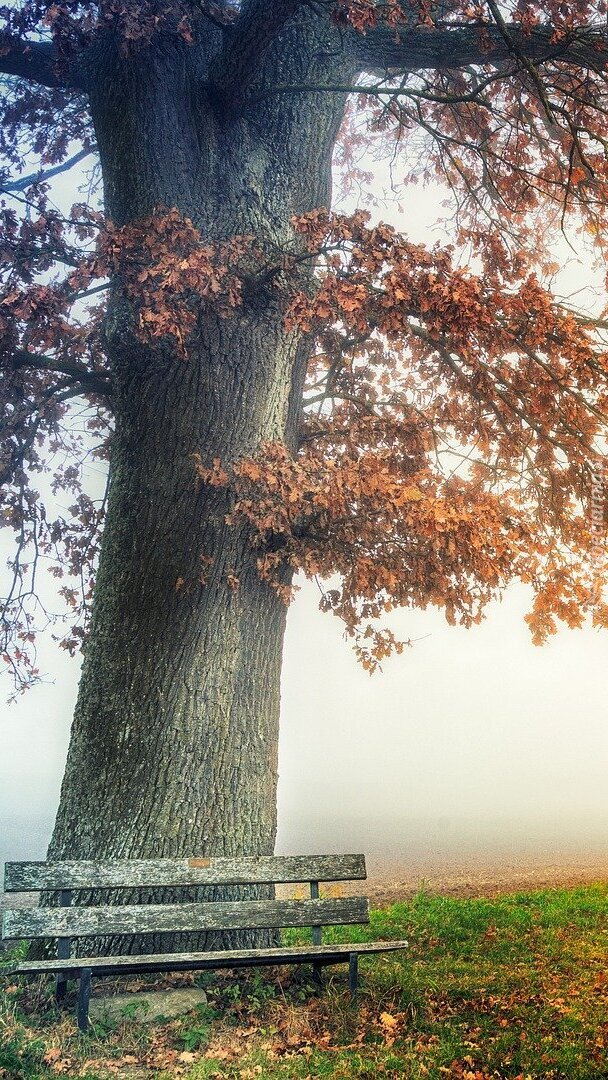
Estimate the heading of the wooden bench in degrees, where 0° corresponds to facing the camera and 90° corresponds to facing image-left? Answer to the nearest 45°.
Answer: approximately 315°
